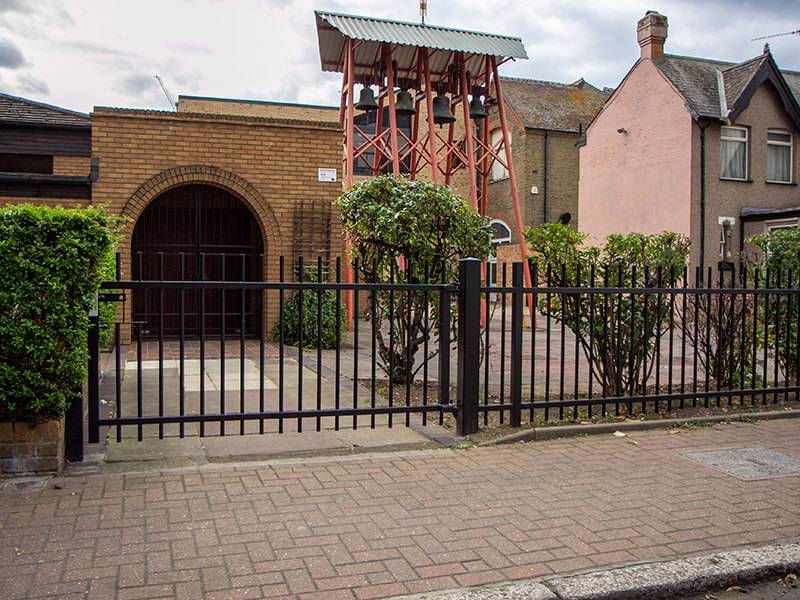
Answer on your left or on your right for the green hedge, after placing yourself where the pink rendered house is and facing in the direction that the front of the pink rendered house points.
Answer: on your right

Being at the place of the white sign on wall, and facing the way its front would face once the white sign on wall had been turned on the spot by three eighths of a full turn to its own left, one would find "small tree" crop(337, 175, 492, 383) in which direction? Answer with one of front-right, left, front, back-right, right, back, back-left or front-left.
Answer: back-right

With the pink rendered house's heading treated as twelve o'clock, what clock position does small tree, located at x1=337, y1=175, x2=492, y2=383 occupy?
The small tree is roughly at 2 o'clock from the pink rendered house.

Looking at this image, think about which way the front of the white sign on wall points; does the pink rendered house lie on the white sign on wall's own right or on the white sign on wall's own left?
on the white sign on wall's own left

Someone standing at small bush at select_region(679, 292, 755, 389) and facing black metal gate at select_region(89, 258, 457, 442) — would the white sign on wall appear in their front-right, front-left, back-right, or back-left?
front-right

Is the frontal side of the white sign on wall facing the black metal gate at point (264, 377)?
yes

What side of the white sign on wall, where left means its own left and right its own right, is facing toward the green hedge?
front

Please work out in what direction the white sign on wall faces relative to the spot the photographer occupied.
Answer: facing the viewer

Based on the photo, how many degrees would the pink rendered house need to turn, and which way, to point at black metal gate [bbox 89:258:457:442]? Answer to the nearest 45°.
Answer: approximately 45° to its right

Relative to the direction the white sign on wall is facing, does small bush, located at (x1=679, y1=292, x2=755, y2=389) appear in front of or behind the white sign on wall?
in front

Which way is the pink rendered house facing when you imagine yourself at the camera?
facing the viewer and to the right of the viewer

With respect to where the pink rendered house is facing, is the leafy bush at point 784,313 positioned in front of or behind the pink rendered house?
in front

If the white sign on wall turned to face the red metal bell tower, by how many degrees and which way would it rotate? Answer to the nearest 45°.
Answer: approximately 135° to its left

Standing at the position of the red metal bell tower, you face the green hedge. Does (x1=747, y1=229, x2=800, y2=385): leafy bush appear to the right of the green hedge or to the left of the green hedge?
left

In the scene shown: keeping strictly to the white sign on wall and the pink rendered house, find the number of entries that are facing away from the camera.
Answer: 0
